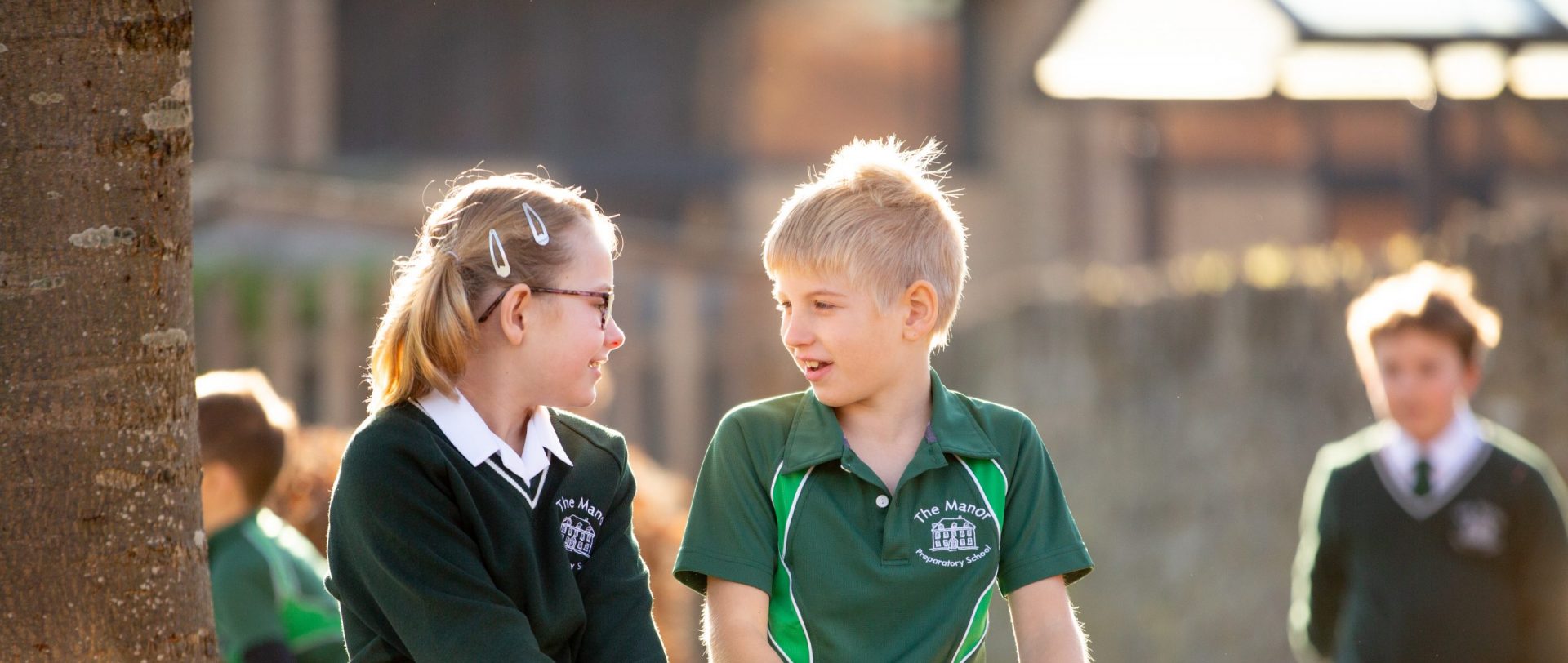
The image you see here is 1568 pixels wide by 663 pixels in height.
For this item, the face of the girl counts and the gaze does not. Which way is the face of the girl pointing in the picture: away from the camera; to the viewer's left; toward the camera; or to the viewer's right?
to the viewer's right

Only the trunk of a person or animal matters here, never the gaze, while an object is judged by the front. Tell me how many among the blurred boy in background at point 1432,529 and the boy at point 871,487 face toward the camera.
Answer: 2

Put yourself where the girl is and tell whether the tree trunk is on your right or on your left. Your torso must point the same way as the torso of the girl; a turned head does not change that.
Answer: on your right

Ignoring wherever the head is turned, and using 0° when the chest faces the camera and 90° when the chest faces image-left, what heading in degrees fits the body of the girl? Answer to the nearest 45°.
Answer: approximately 315°

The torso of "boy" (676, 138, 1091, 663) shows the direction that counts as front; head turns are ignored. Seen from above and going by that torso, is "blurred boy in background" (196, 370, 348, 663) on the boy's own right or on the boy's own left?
on the boy's own right

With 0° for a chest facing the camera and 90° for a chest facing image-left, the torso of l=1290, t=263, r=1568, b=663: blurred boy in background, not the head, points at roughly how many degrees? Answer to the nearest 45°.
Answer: approximately 0°

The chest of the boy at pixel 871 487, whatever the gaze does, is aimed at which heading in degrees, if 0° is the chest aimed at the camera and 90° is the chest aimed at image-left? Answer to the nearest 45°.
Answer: approximately 0°

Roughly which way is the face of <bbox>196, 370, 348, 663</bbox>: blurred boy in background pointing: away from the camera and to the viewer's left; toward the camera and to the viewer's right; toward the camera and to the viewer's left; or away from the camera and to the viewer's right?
away from the camera and to the viewer's left

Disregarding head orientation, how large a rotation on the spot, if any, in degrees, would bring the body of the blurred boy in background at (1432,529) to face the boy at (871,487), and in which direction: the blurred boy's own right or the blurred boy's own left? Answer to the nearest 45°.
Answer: approximately 45° to the blurred boy's own right
